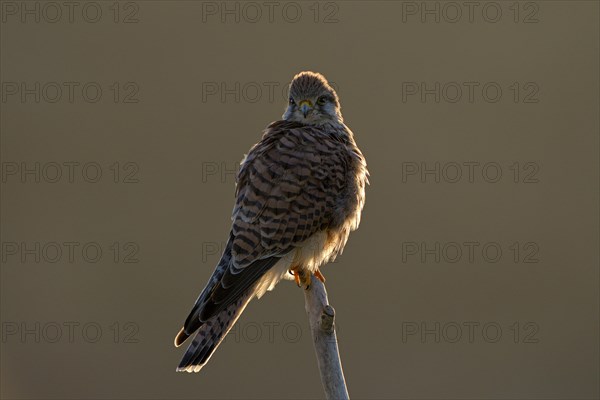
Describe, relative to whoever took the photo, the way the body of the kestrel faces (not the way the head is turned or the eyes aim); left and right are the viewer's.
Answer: facing away from the viewer and to the right of the viewer
